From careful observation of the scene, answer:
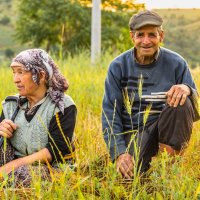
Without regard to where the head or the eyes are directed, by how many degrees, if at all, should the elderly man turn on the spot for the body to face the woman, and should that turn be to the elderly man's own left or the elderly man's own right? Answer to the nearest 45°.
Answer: approximately 90° to the elderly man's own right

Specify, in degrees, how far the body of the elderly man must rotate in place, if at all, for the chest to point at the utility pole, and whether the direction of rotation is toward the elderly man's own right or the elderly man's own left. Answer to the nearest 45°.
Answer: approximately 180°

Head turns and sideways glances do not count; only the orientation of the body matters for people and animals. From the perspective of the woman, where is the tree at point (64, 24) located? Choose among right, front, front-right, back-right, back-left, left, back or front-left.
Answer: back-right

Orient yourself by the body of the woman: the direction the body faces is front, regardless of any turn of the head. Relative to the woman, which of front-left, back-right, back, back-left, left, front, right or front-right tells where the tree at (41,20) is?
back-right

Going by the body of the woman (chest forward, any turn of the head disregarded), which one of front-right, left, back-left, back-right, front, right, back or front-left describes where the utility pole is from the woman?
back-right

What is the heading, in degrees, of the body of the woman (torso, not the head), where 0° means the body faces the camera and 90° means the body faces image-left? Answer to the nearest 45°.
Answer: approximately 45°

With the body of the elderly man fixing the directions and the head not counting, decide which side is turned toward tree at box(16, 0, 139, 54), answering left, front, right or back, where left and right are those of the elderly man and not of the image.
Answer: back

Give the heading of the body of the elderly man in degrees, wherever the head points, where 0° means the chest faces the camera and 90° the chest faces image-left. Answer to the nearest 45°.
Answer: approximately 0°
